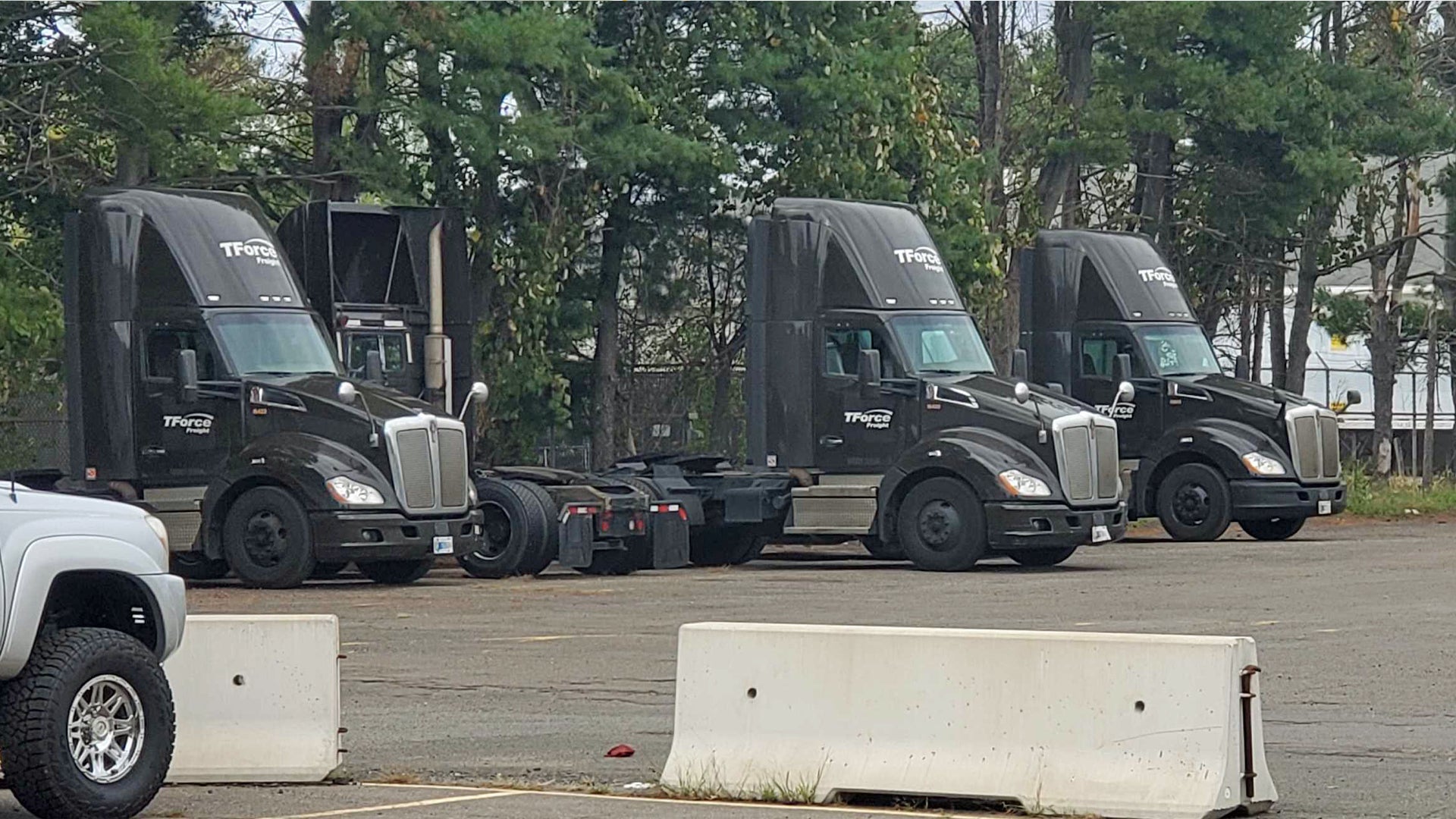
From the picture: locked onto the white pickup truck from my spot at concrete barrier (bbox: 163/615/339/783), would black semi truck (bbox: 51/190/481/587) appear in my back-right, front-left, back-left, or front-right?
back-right

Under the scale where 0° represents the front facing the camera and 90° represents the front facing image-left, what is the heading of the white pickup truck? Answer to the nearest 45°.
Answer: approximately 225°

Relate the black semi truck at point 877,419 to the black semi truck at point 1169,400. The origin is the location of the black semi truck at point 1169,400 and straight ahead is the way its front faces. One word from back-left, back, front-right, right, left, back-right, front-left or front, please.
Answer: right

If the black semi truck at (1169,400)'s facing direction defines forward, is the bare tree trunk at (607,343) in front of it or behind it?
behind

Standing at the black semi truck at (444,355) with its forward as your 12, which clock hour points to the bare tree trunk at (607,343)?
The bare tree trunk is roughly at 2 o'clock from the black semi truck.

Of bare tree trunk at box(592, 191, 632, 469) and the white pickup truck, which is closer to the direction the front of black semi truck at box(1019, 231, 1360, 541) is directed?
the white pickup truck

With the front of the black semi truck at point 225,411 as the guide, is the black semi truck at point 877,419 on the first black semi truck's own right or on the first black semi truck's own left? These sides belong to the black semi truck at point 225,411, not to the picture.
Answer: on the first black semi truck's own left

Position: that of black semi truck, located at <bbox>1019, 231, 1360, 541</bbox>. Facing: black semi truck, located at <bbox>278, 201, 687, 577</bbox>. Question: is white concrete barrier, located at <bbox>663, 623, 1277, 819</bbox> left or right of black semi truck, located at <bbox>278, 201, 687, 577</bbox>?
left

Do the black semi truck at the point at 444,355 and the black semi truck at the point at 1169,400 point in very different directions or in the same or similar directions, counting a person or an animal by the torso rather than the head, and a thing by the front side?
very different directions

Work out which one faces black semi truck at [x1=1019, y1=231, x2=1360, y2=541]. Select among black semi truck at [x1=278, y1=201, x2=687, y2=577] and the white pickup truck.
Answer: the white pickup truck

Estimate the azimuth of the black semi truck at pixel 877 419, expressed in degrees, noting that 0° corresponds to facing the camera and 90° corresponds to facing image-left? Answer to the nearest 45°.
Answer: approximately 315°

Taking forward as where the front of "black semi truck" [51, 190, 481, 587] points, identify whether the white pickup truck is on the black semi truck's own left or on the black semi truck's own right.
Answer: on the black semi truck's own right

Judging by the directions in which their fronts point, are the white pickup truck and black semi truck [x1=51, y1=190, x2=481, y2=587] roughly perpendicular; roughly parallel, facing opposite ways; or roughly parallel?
roughly perpendicular

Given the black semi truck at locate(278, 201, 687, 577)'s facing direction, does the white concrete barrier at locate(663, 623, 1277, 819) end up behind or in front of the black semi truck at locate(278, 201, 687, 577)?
behind
